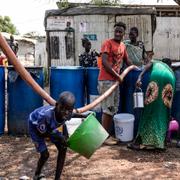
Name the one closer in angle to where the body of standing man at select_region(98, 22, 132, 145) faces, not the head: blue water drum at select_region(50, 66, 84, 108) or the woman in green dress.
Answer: the woman in green dress

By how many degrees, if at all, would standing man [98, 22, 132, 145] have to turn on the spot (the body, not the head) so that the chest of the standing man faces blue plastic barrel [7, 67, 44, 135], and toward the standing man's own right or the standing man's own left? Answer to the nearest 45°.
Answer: approximately 135° to the standing man's own right

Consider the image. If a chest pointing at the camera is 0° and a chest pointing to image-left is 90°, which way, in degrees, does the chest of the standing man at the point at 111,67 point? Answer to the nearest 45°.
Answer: approximately 315°

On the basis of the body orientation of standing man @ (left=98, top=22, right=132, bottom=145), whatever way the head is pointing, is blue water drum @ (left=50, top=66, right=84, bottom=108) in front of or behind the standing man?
behind
